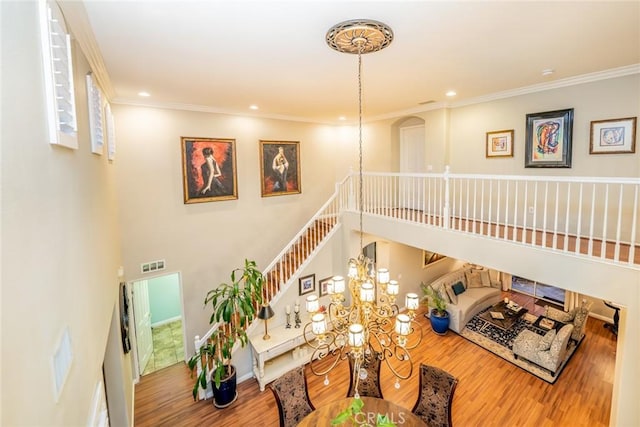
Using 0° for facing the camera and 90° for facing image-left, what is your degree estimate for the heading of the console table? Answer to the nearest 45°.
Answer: approximately 315°

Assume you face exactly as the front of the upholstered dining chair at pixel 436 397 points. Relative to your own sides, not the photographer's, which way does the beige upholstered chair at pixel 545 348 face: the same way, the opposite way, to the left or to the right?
to the right

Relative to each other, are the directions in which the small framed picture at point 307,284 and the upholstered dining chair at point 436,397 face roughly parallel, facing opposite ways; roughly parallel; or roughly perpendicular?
roughly perpendicular

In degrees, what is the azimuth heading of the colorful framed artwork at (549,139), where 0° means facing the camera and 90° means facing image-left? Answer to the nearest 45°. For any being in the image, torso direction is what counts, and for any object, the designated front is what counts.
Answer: approximately 45°

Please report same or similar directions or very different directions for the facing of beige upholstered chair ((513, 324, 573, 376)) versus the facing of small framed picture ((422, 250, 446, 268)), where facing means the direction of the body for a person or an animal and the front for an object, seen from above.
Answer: very different directions

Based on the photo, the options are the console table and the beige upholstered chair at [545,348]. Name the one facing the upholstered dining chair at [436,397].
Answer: the console table

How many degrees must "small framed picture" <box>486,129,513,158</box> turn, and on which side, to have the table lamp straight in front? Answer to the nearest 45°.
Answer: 0° — it already faces it

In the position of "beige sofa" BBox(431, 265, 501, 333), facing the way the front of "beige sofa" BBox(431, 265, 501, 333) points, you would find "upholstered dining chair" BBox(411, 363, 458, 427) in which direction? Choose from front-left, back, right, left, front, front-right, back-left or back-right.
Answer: front-right

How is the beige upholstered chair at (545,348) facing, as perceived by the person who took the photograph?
facing away from the viewer and to the left of the viewer

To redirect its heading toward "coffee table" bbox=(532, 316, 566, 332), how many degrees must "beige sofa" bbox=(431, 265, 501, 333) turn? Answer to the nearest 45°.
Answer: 0° — it already faces it
